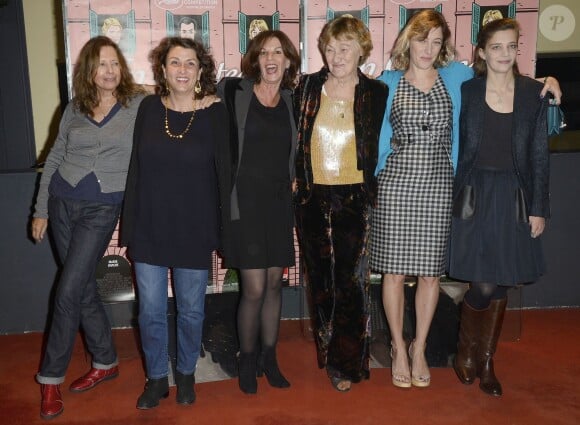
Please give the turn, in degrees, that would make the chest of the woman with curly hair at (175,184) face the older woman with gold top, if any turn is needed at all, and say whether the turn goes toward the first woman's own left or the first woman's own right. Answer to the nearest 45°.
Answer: approximately 90° to the first woman's own left

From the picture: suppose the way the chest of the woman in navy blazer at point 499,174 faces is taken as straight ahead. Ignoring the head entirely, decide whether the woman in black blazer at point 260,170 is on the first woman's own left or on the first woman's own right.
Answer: on the first woman's own right

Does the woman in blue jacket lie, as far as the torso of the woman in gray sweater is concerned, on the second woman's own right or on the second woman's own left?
on the second woman's own left

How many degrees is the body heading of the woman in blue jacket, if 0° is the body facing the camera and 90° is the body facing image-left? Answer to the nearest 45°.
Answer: approximately 0°

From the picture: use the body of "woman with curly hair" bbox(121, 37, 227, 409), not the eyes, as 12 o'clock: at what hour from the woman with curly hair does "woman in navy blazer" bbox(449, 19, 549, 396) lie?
The woman in navy blazer is roughly at 9 o'clock from the woman with curly hair.

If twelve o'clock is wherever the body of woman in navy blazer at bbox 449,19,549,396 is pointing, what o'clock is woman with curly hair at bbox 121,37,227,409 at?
The woman with curly hair is roughly at 2 o'clock from the woman in navy blazer.

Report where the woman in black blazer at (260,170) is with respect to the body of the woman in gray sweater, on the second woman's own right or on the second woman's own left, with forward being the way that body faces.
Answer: on the second woman's own left

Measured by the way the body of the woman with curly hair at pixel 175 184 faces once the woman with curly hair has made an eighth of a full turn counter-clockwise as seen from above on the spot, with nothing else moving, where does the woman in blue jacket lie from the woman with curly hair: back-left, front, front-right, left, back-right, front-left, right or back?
front-left

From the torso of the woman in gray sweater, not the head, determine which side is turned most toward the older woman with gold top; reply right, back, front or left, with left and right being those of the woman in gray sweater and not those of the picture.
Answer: left
